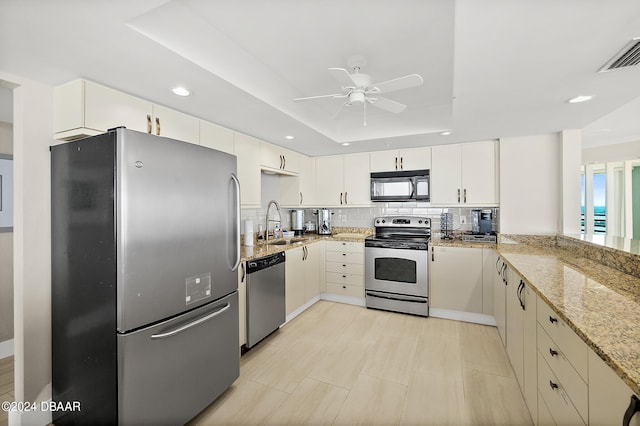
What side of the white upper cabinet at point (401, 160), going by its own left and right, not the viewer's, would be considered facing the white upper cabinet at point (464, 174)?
left

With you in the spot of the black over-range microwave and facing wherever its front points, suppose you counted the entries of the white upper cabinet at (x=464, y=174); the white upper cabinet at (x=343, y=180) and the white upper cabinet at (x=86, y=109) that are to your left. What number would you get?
1

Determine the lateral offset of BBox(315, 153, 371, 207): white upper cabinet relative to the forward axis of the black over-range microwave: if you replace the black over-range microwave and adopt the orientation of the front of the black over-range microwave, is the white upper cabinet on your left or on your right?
on your right

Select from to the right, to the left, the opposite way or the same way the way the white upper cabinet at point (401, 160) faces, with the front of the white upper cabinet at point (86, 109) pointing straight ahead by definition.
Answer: to the right

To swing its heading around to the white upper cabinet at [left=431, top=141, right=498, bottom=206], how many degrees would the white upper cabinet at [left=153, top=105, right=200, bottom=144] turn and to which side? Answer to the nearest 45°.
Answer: approximately 45° to its left

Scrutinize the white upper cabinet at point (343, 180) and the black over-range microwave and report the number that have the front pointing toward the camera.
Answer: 2

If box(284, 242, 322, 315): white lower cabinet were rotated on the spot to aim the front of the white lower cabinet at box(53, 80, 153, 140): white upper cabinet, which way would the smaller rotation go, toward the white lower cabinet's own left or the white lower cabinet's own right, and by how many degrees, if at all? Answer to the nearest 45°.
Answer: approximately 90° to the white lower cabinet's own right

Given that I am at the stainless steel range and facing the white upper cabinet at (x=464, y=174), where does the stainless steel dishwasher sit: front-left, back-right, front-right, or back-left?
back-right

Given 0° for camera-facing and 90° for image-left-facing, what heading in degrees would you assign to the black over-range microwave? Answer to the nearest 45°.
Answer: approximately 0°

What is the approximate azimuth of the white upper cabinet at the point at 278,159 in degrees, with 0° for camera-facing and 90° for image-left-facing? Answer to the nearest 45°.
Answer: approximately 315°
